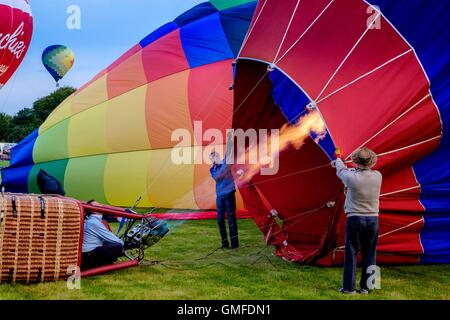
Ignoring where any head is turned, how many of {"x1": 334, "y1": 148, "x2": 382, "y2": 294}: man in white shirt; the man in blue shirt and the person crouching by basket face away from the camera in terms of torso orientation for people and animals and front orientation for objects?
1

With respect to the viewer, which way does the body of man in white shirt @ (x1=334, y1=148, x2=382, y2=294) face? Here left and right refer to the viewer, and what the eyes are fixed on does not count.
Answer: facing away from the viewer

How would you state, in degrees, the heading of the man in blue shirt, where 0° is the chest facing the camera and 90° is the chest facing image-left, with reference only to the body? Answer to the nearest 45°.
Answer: approximately 0°

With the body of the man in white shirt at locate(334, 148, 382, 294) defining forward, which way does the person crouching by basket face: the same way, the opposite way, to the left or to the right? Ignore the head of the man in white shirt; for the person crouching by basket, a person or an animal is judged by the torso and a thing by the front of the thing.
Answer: to the right

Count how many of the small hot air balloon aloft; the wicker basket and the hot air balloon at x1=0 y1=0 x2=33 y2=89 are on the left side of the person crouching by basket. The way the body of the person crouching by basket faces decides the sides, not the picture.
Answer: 2

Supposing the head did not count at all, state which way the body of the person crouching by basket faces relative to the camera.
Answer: to the viewer's right

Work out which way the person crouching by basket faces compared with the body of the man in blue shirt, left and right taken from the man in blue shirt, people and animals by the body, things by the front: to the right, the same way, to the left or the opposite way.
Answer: to the left

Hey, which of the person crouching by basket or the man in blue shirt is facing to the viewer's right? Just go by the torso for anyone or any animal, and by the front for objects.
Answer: the person crouching by basket

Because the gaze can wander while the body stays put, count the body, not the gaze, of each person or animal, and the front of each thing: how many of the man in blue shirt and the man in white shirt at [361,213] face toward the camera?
1

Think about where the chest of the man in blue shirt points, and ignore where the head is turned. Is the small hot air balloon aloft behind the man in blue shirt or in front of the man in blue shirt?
behind

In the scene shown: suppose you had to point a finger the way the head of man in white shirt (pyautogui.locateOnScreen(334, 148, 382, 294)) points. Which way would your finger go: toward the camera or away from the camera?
away from the camera

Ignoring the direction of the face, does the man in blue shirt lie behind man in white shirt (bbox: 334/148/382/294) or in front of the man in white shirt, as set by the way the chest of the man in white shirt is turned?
in front

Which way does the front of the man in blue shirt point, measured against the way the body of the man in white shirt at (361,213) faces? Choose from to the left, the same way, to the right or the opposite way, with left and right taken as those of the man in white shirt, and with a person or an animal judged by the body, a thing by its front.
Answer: the opposite way
